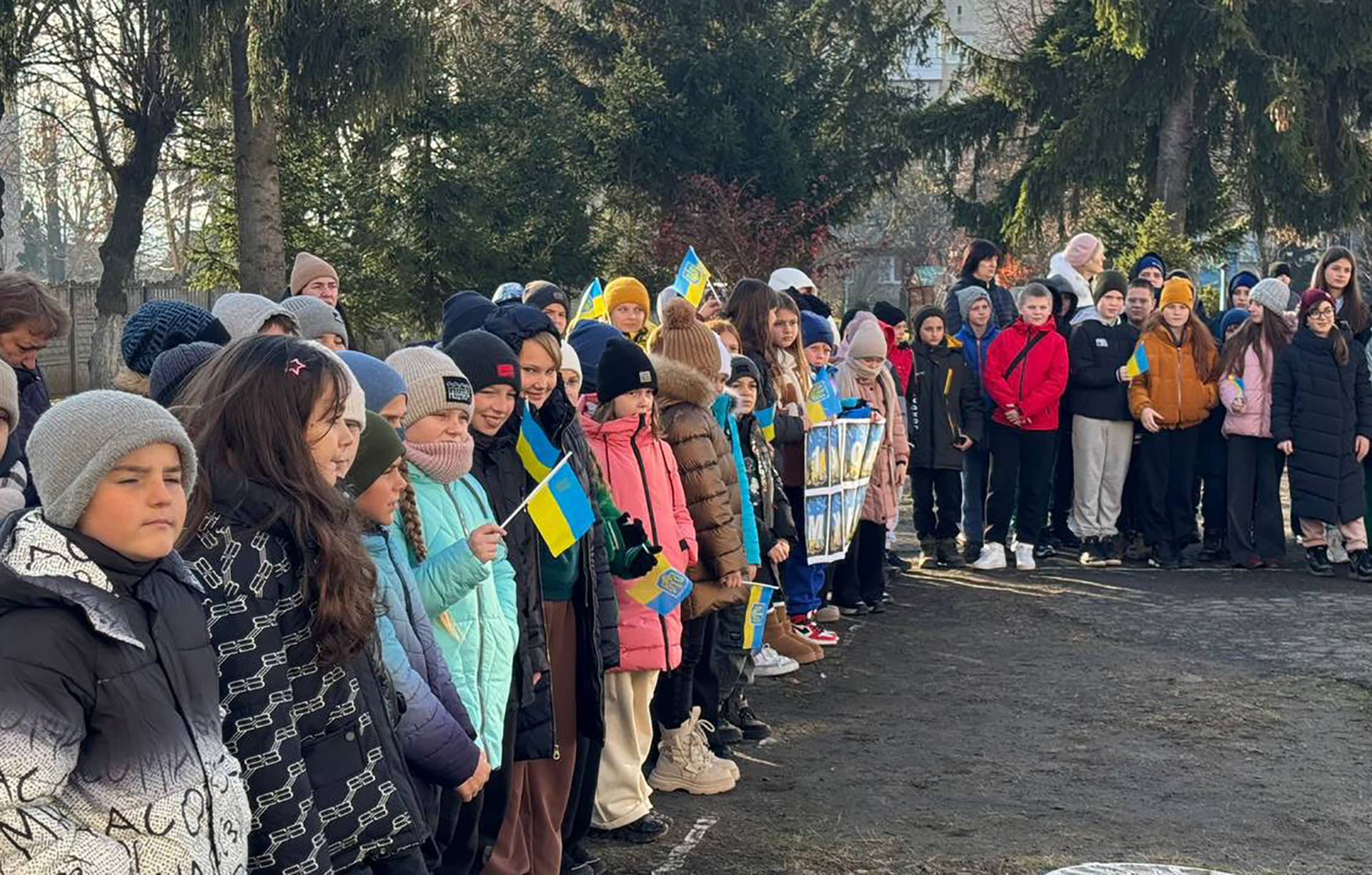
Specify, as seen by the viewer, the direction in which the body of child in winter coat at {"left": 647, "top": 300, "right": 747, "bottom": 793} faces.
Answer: to the viewer's right

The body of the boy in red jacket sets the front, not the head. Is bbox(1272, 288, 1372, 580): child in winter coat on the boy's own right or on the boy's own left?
on the boy's own left

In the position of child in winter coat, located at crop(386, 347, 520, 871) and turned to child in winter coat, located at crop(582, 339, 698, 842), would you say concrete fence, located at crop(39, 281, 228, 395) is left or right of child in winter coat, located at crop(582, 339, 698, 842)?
left

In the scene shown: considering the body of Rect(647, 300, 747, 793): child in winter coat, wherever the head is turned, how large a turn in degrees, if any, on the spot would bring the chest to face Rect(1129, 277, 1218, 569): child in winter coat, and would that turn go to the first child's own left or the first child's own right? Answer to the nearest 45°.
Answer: approximately 45° to the first child's own left

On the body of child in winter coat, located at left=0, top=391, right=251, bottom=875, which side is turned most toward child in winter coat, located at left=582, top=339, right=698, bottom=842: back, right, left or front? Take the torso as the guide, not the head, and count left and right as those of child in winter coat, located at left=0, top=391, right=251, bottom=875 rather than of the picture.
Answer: left

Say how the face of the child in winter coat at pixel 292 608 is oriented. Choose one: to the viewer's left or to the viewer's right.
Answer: to the viewer's right

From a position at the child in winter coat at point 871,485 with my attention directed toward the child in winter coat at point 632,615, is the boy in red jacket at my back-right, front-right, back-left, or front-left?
back-left

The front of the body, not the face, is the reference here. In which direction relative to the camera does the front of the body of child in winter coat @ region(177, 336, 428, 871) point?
to the viewer's right

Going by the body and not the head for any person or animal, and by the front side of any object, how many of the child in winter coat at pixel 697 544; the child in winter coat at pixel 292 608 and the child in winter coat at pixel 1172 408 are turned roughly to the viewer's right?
2

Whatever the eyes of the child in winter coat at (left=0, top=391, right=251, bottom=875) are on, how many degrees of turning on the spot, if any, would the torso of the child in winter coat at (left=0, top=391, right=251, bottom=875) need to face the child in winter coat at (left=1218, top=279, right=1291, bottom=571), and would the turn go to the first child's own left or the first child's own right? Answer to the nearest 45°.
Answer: approximately 90° to the first child's own left

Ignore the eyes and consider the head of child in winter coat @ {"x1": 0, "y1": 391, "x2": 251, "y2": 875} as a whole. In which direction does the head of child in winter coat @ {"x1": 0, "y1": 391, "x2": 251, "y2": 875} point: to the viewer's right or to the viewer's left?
to the viewer's right
